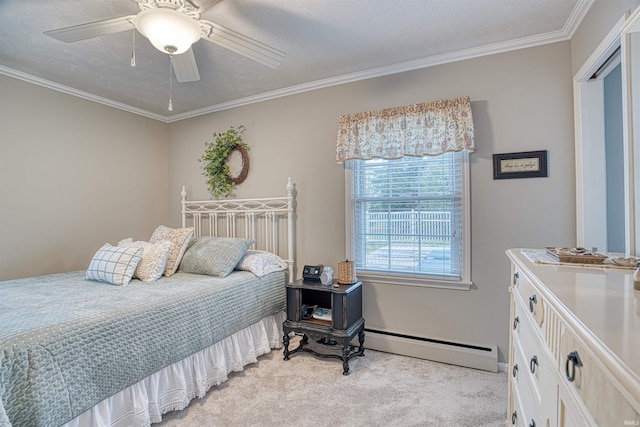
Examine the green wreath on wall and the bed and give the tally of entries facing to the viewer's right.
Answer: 0

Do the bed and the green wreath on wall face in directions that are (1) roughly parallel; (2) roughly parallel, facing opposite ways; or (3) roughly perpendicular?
roughly parallel

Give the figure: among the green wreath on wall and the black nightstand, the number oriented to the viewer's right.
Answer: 0

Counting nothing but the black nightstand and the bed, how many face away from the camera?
0

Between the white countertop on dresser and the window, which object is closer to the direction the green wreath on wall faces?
the white countertop on dresser

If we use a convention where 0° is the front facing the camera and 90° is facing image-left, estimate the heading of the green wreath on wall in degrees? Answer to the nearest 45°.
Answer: approximately 45°

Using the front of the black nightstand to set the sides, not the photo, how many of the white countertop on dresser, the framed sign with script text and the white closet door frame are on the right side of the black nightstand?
0

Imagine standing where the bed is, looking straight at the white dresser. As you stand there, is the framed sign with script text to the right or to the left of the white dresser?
left

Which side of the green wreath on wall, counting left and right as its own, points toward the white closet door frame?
left

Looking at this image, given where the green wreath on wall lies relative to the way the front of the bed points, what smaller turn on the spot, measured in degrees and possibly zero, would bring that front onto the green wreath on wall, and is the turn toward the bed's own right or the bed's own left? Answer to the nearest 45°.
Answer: approximately 180°

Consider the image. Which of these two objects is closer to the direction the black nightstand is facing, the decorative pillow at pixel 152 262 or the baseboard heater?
the decorative pillow

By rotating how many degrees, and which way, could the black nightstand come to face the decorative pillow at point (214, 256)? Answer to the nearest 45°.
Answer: approximately 45° to its right

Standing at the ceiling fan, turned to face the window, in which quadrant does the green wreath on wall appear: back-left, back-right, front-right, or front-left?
front-left

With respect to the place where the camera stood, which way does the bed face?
facing the viewer and to the left of the viewer
